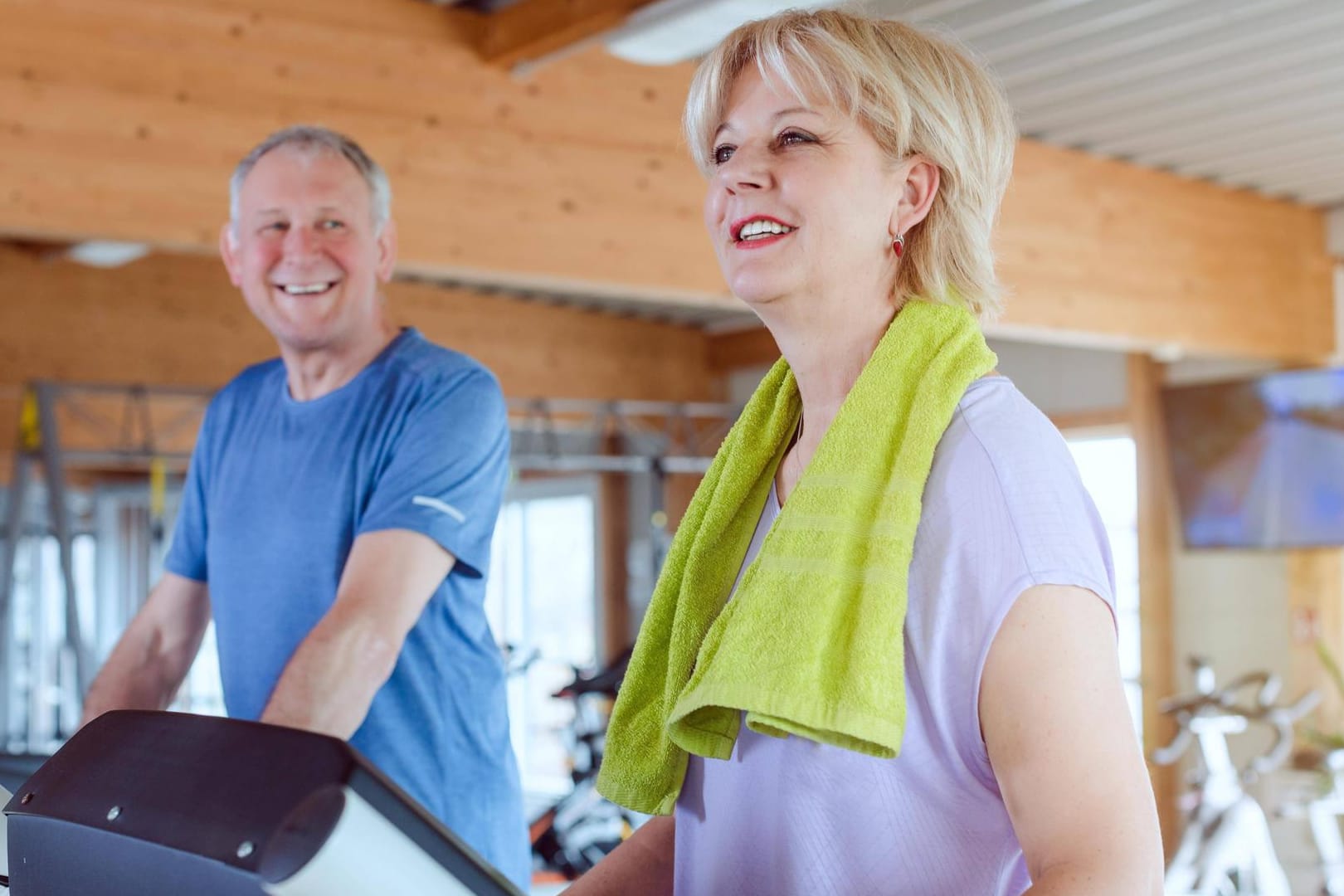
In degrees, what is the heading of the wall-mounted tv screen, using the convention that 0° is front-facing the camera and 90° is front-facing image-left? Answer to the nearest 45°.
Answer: approximately 45°

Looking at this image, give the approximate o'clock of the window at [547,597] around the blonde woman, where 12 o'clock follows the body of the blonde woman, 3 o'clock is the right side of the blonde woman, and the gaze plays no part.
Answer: The window is roughly at 4 o'clock from the blonde woman.

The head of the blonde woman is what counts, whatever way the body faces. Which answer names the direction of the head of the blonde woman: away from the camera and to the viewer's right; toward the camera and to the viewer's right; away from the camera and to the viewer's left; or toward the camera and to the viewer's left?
toward the camera and to the viewer's left

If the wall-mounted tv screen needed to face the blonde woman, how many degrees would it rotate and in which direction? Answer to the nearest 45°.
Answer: approximately 45° to its left

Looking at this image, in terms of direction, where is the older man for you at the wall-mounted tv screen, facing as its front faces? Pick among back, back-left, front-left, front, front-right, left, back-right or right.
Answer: front-left
